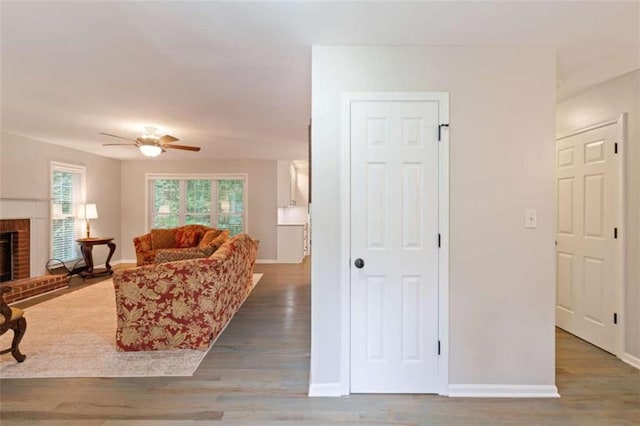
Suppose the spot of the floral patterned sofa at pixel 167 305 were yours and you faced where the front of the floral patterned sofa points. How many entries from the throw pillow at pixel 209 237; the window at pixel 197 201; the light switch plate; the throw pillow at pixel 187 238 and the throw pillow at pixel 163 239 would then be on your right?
4

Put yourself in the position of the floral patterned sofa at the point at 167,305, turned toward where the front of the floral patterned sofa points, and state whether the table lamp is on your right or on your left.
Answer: on your right

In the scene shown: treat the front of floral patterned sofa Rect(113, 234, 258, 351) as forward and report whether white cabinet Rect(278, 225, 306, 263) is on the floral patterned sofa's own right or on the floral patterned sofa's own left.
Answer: on the floral patterned sofa's own right

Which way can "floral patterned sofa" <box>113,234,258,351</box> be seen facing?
to the viewer's left

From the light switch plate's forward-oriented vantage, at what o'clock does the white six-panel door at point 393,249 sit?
The white six-panel door is roughly at 2 o'clock from the light switch plate.

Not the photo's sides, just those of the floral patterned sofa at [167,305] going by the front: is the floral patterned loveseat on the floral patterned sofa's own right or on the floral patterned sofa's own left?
on the floral patterned sofa's own right

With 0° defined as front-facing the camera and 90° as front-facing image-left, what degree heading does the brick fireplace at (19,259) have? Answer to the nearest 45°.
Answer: approximately 315°

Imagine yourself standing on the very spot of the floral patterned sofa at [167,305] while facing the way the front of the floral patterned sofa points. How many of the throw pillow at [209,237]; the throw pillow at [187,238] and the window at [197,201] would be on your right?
3

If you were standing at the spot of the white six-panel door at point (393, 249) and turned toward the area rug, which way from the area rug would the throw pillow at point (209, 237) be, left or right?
right

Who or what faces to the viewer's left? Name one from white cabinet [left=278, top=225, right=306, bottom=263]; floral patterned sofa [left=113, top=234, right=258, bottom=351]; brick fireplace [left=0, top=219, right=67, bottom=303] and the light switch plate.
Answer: the floral patterned sofa
